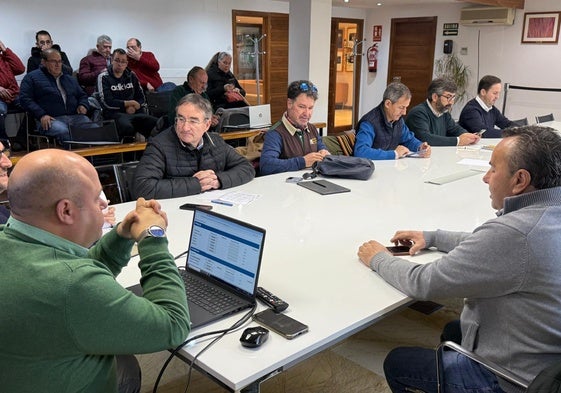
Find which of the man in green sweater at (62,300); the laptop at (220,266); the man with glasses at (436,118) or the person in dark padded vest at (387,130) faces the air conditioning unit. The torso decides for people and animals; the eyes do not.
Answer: the man in green sweater

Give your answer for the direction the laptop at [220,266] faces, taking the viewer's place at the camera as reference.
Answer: facing the viewer and to the left of the viewer

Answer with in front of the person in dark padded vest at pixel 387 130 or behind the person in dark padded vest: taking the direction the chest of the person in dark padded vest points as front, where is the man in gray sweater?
in front

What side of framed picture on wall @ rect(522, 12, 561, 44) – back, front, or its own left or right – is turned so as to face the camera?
front

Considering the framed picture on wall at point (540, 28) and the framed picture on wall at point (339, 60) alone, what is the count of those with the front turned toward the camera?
2

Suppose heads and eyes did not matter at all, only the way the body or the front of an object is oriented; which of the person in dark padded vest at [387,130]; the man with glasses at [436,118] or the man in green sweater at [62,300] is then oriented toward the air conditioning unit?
the man in green sweater

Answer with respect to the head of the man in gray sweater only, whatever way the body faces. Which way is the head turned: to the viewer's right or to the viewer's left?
to the viewer's left

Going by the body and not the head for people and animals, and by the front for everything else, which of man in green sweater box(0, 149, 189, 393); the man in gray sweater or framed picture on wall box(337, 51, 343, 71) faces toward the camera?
the framed picture on wall

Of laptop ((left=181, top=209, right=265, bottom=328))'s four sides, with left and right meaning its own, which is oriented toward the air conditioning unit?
back

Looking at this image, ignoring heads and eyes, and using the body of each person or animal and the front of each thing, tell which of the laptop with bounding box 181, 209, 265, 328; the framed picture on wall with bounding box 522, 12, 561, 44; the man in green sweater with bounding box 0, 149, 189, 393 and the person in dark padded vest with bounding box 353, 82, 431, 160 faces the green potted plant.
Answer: the man in green sweater

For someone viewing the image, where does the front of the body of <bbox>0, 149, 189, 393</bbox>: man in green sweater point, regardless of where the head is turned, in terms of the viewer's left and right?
facing away from the viewer and to the right of the viewer

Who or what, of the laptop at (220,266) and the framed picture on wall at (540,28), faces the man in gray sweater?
the framed picture on wall

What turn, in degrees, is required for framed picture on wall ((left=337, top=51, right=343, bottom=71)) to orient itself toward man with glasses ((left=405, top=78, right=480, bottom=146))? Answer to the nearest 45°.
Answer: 0° — it already faces them

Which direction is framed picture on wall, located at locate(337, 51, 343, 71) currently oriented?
toward the camera

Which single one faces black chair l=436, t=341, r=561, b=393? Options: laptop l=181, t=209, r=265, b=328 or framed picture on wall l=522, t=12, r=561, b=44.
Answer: the framed picture on wall

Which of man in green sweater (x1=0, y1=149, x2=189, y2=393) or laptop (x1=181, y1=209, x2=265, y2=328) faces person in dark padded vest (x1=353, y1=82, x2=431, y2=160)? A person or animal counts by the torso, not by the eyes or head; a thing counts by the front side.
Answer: the man in green sweater
